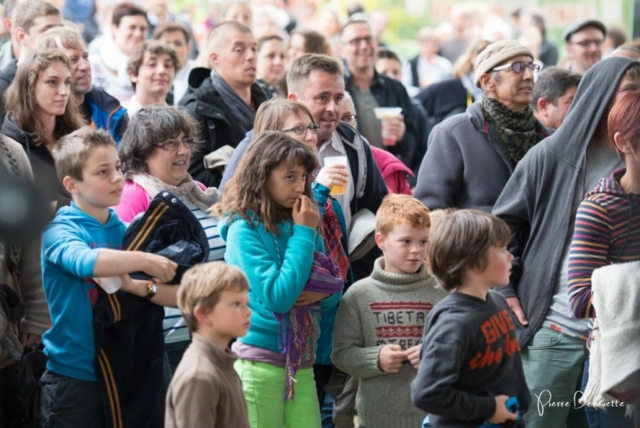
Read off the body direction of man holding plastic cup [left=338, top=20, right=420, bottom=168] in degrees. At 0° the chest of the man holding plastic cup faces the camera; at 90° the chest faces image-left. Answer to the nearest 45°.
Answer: approximately 0°

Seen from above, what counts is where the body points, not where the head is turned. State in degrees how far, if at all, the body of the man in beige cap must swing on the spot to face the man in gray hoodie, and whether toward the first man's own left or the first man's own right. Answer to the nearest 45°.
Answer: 0° — they already face them

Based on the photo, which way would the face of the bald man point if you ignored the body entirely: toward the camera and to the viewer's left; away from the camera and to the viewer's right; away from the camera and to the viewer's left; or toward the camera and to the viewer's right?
toward the camera and to the viewer's right

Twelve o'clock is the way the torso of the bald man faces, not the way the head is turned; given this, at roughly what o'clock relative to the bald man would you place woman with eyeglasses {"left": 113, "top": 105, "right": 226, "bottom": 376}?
The woman with eyeglasses is roughly at 2 o'clock from the bald man.

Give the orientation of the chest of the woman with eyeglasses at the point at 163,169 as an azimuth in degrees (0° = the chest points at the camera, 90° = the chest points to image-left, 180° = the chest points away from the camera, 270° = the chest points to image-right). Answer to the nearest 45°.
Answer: approximately 315°

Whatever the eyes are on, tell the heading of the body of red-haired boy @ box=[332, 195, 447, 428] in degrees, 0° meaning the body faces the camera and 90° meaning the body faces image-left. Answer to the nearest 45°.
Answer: approximately 315°

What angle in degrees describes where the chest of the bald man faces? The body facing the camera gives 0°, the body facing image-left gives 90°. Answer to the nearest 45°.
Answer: approximately 315°

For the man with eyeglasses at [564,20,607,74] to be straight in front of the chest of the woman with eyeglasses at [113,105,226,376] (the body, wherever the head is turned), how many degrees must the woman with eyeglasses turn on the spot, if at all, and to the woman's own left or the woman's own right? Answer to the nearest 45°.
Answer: approximately 90° to the woman's own left

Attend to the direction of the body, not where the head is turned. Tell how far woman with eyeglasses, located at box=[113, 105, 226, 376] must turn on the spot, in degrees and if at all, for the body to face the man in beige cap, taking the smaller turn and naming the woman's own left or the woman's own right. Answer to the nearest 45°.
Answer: approximately 45° to the woman's own left
